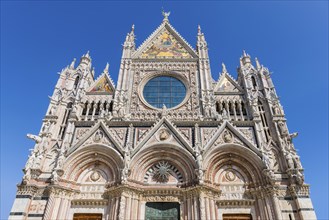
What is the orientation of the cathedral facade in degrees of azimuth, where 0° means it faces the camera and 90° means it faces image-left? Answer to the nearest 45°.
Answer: approximately 0°
